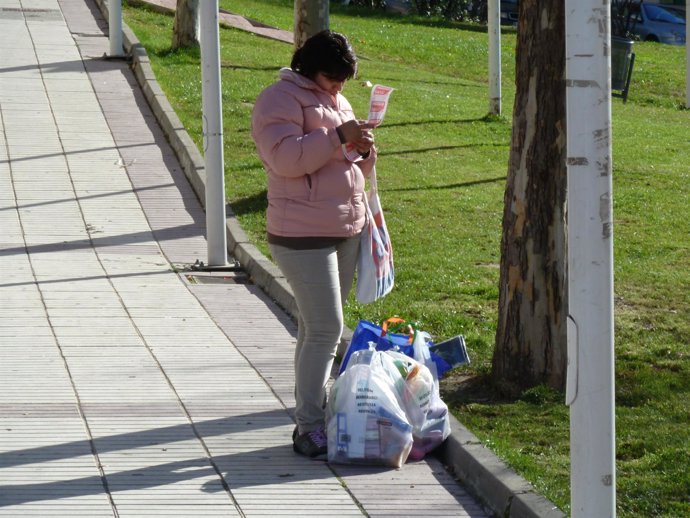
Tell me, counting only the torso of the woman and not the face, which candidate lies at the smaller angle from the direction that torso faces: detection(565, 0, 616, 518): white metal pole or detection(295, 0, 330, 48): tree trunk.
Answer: the white metal pole

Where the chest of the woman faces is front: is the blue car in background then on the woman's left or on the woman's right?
on the woman's left

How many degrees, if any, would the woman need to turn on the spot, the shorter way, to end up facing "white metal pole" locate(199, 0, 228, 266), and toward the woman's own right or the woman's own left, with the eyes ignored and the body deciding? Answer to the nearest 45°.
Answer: approximately 135° to the woman's own left

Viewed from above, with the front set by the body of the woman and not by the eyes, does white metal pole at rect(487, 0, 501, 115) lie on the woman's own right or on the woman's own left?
on the woman's own left

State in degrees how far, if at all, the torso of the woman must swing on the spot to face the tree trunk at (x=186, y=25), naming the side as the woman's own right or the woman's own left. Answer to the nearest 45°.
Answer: approximately 135° to the woman's own left

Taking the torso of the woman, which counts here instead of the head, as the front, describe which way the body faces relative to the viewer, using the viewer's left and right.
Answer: facing the viewer and to the right of the viewer

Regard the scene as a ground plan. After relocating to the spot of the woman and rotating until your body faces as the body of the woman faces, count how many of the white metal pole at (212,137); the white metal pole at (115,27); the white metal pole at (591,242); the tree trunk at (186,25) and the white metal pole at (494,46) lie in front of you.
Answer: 1

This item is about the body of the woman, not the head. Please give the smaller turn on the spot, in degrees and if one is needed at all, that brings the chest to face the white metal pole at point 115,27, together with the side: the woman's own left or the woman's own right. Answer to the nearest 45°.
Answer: approximately 135° to the woman's own left

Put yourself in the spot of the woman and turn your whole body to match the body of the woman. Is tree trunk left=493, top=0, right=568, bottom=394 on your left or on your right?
on your left

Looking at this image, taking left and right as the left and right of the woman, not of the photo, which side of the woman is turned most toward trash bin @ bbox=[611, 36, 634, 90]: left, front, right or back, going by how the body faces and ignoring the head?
left

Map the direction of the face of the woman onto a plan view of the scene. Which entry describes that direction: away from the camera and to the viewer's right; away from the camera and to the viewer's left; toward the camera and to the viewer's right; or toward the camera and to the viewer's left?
toward the camera and to the viewer's right
